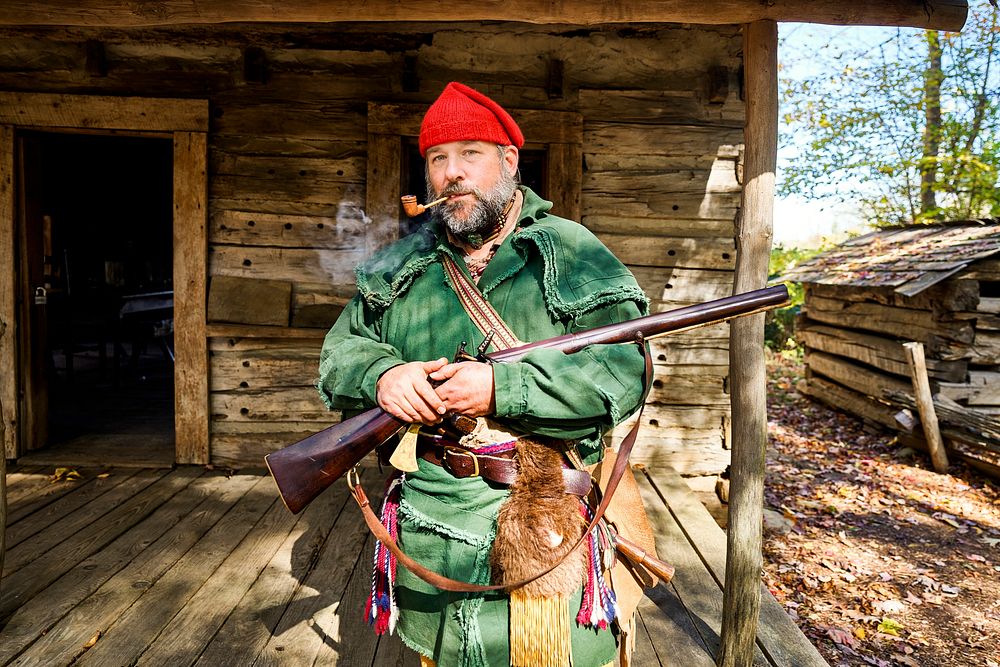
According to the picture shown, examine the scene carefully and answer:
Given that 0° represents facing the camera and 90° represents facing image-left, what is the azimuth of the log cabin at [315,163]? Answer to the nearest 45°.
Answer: approximately 0°

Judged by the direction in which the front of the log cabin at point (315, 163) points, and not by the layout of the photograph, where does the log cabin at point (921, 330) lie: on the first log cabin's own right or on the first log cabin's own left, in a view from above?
on the first log cabin's own left

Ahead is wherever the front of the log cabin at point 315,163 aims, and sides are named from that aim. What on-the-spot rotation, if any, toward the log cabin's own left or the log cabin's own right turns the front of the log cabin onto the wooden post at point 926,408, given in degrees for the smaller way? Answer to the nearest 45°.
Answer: approximately 90° to the log cabin's own left

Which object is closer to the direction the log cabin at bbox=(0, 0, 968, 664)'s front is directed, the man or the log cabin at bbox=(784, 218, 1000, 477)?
the man

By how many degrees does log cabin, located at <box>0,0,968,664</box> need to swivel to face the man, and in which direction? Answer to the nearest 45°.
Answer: approximately 45° to its left

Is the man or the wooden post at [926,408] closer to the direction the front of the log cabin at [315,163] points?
the man
